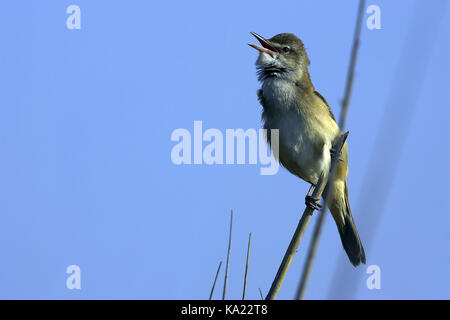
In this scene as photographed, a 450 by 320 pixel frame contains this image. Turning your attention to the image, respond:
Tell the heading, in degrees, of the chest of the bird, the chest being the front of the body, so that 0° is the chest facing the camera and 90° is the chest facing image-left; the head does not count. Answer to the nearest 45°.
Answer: approximately 45°
